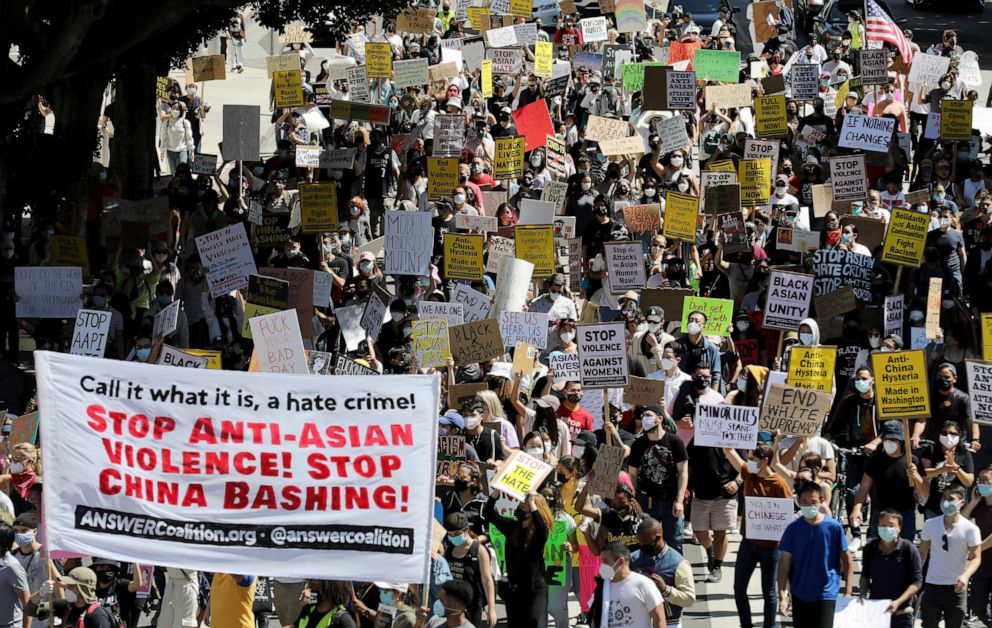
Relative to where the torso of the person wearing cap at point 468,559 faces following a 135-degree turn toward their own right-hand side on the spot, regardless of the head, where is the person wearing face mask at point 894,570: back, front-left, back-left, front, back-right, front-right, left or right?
right

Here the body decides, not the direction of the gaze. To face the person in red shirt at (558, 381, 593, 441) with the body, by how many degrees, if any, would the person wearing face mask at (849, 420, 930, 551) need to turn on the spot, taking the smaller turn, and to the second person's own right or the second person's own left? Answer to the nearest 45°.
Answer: approximately 90° to the second person's own right

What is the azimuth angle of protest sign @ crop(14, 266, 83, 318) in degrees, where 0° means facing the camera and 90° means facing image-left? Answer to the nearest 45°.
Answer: approximately 0°

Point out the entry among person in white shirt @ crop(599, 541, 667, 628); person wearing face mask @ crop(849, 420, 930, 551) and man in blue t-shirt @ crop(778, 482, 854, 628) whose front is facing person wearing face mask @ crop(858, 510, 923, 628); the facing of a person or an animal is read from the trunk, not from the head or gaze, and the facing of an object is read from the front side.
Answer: person wearing face mask @ crop(849, 420, 930, 551)
